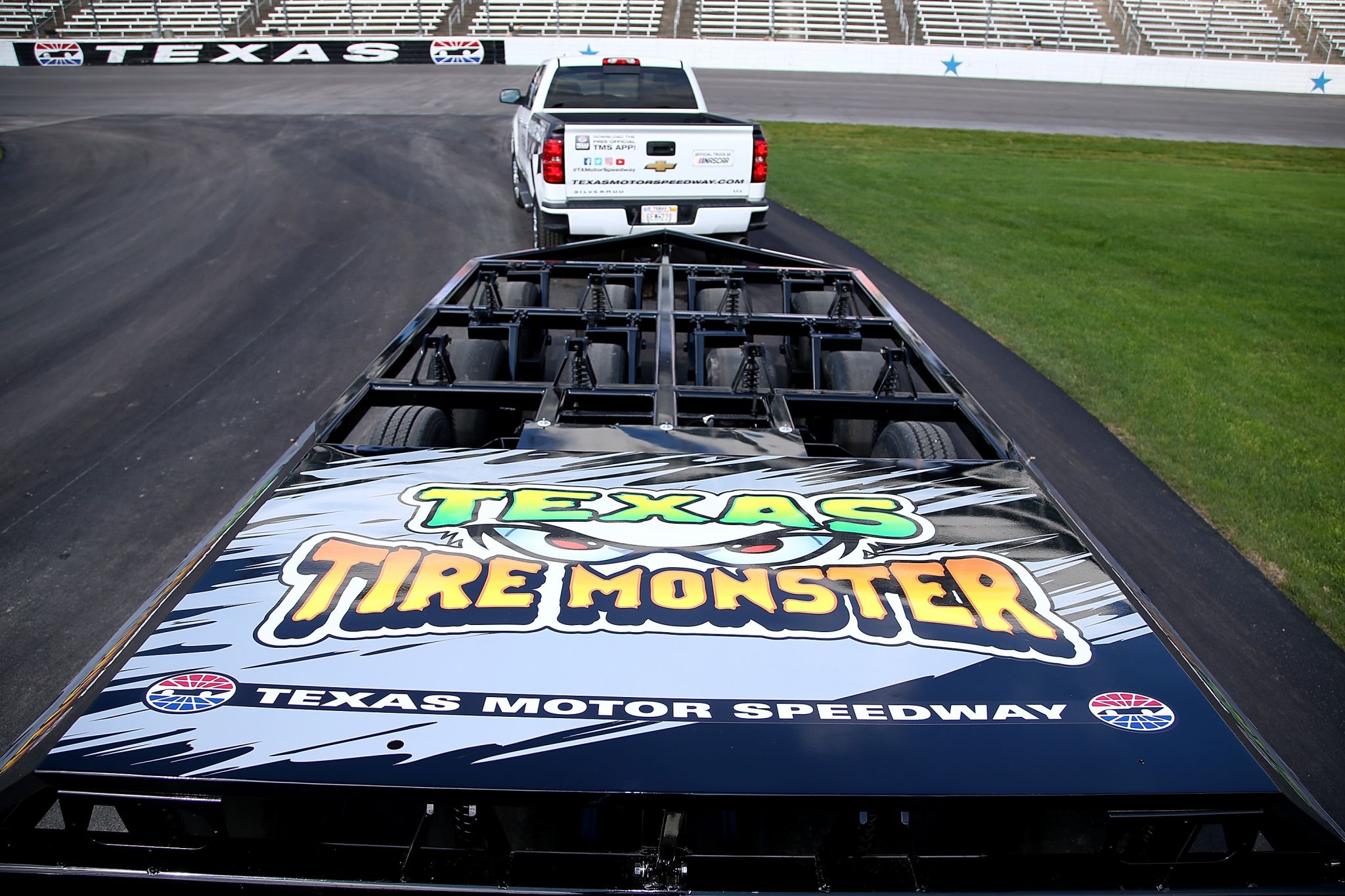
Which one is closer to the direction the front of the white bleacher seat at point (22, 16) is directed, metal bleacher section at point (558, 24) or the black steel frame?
the black steel frame

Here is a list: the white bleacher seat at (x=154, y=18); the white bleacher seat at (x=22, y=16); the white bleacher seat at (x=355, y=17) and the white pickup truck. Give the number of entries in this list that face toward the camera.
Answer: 3

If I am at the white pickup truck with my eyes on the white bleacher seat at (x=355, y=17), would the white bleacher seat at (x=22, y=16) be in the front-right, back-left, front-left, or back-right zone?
front-left

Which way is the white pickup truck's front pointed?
away from the camera

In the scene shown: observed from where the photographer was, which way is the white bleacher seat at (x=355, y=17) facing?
facing the viewer

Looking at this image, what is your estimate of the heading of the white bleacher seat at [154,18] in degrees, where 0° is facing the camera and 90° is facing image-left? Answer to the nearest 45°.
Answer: approximately 0°

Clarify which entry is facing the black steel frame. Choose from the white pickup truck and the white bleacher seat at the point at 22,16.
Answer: the white bleacher seat

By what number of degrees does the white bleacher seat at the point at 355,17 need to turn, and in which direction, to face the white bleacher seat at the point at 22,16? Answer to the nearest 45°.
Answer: approximately 90° to its right

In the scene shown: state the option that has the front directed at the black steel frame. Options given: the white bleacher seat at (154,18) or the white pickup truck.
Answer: the white bleacher seat

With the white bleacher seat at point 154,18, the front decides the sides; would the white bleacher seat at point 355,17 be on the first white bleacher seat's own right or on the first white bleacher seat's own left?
on the first white bleacher seat's own left
